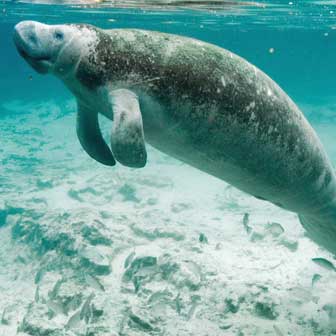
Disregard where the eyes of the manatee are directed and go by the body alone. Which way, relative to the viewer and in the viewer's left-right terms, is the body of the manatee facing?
facing to the left of the viewer
